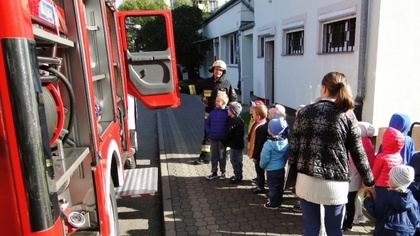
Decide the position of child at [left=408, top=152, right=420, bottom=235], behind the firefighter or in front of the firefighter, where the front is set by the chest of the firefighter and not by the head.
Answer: in front

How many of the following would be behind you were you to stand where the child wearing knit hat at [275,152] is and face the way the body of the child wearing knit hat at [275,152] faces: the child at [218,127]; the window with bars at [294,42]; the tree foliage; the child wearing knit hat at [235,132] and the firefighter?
0

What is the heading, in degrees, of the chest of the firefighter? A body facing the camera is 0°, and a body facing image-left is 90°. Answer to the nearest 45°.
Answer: approximately 0°

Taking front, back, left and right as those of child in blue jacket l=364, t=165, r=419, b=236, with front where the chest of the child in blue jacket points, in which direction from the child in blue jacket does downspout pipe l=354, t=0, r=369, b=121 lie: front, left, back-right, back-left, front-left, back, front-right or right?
front-right

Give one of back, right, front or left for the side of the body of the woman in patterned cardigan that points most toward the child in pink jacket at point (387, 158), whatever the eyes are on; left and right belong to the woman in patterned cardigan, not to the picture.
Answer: right

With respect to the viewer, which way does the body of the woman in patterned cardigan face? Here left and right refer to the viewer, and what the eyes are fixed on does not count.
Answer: facing away from the viewer and to the left of the viewer

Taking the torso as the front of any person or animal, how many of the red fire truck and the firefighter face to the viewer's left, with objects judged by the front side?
0

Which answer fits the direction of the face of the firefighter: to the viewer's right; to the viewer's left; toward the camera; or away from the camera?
toward the camera

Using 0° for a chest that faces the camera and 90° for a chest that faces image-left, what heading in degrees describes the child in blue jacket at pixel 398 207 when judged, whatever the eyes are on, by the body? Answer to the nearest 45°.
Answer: approximately 135°

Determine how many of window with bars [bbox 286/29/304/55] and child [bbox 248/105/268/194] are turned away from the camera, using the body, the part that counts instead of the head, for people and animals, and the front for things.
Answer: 0

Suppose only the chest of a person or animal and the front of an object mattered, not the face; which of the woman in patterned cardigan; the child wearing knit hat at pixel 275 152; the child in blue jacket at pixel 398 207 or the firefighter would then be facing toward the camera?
the firefighter

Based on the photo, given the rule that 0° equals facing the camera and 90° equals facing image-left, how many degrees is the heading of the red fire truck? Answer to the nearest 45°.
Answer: approximately 180°

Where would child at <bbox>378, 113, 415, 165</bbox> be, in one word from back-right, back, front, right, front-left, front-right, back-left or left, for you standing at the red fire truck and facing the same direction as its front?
right

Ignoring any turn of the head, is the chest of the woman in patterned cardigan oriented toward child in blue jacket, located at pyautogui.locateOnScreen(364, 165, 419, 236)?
no

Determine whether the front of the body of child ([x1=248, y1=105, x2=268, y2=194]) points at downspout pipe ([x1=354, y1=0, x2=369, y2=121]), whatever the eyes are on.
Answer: no

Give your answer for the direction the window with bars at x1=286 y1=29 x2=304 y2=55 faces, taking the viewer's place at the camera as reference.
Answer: facing the viewer and to the left of the viewer

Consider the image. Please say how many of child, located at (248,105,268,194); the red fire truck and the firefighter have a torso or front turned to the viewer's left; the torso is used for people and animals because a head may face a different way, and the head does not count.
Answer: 1

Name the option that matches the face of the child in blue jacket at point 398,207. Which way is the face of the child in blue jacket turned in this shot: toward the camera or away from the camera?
away from the camera

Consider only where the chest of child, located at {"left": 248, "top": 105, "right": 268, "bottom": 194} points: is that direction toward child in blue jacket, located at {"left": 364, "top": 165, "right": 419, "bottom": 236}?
no
